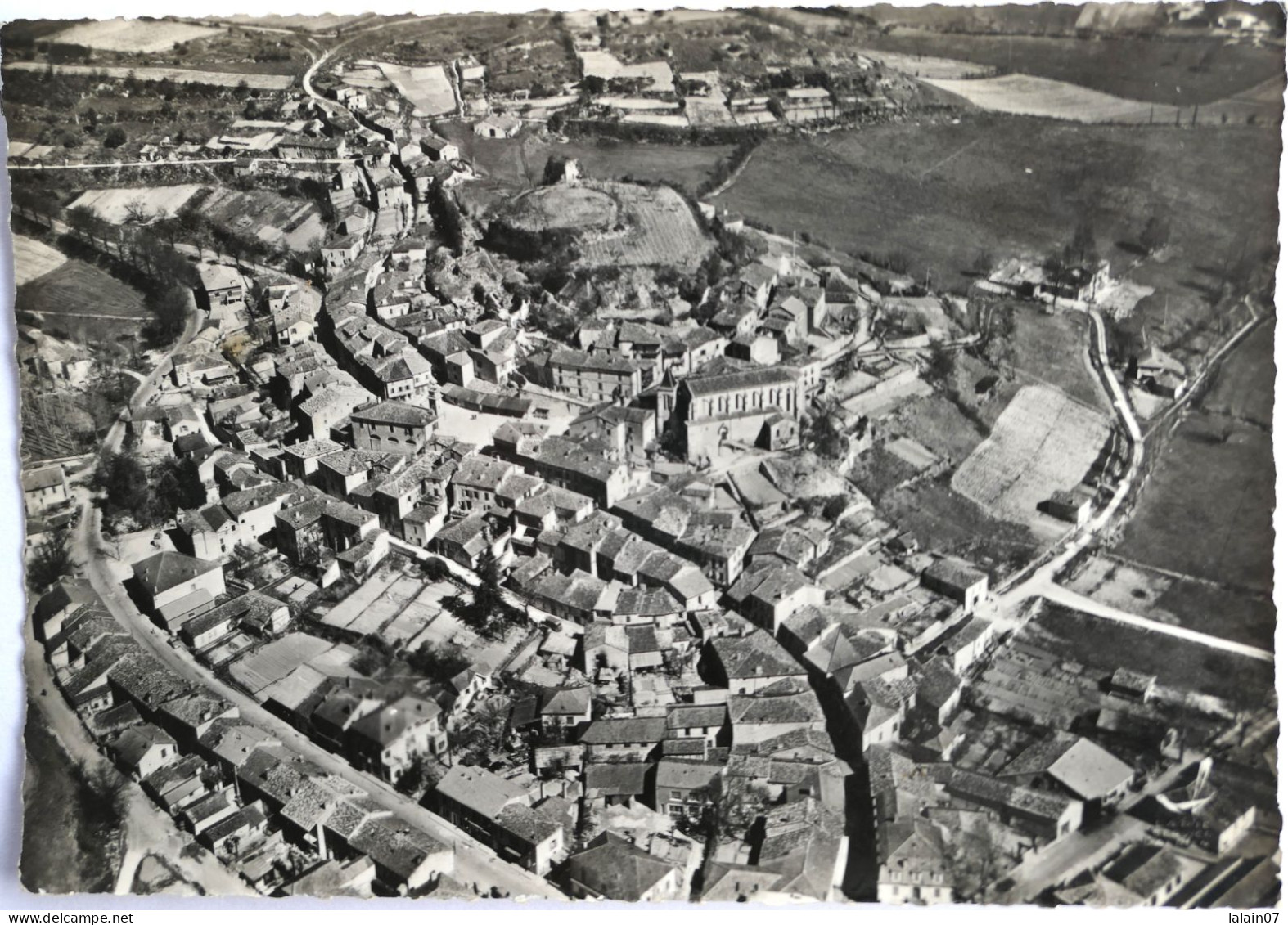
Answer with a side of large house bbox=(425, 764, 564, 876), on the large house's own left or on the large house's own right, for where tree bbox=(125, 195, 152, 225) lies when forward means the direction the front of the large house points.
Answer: on the large house's own right

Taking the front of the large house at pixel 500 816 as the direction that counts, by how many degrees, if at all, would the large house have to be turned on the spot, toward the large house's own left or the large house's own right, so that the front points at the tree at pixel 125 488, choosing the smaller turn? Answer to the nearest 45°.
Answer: approximately 90° to the large house's own right

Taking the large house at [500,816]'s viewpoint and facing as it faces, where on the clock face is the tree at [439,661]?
The tree is roughly at 4 o'clock from the large house.

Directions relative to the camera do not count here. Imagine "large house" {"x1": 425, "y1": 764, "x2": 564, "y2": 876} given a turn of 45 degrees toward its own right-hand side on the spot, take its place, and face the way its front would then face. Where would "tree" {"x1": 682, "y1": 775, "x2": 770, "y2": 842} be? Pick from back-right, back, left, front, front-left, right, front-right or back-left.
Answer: back

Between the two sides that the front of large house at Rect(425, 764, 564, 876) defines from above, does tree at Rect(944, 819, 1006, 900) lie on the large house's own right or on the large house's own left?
on the large house's own left

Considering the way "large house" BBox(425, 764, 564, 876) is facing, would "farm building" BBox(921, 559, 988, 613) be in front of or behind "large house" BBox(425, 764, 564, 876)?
behind

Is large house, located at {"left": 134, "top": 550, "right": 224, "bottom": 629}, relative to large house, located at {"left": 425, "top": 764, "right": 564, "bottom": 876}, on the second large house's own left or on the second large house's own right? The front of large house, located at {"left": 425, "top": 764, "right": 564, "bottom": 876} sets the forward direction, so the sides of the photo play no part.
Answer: on the second large house's own right

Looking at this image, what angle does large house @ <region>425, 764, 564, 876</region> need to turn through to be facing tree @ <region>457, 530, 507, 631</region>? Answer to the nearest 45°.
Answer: approximately 135° to its right

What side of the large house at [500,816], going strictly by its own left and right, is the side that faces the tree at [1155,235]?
back

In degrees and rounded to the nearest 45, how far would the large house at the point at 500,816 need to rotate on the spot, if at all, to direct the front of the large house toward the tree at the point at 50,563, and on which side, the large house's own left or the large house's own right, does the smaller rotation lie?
approximately 90° to the large house's own right

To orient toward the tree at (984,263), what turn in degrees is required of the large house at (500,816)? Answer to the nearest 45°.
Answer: approximately 180°

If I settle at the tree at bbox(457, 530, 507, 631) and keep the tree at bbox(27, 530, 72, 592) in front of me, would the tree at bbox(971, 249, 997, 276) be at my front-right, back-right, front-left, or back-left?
back-right

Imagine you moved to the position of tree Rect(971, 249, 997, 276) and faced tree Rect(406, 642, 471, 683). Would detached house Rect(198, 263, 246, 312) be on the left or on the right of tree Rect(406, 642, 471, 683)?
right

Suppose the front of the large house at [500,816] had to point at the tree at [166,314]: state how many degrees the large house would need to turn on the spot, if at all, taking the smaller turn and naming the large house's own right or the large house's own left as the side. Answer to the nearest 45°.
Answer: approximately 90° to the large house's own right

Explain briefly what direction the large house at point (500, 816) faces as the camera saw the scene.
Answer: facing the viewer and to the left of the viewer
